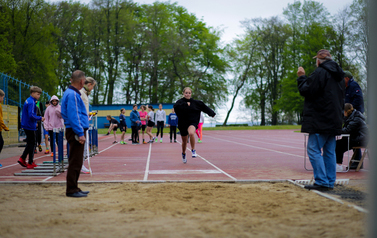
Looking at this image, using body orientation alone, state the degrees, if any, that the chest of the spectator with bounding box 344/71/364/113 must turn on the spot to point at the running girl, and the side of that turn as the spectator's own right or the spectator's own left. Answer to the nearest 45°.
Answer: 0° — they already face them

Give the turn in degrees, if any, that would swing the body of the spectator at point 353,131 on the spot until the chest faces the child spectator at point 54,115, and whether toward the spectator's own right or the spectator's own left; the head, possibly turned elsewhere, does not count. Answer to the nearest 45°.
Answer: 0° — they already face them

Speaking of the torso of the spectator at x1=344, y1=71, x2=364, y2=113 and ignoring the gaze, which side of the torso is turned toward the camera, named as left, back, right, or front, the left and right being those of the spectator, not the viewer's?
left

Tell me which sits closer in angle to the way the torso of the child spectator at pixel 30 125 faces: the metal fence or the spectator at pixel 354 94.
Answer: the spectator

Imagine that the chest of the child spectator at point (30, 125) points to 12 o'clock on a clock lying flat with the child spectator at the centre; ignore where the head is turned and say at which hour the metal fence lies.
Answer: The metal fence is roughly at 9 o'clock from the child spectator.

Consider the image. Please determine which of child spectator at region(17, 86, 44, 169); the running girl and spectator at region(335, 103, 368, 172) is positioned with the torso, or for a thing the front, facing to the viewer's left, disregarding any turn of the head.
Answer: the spectator

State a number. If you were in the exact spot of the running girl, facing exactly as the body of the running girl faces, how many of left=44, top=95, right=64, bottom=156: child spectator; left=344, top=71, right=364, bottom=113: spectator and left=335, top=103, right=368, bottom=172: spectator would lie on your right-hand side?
1
